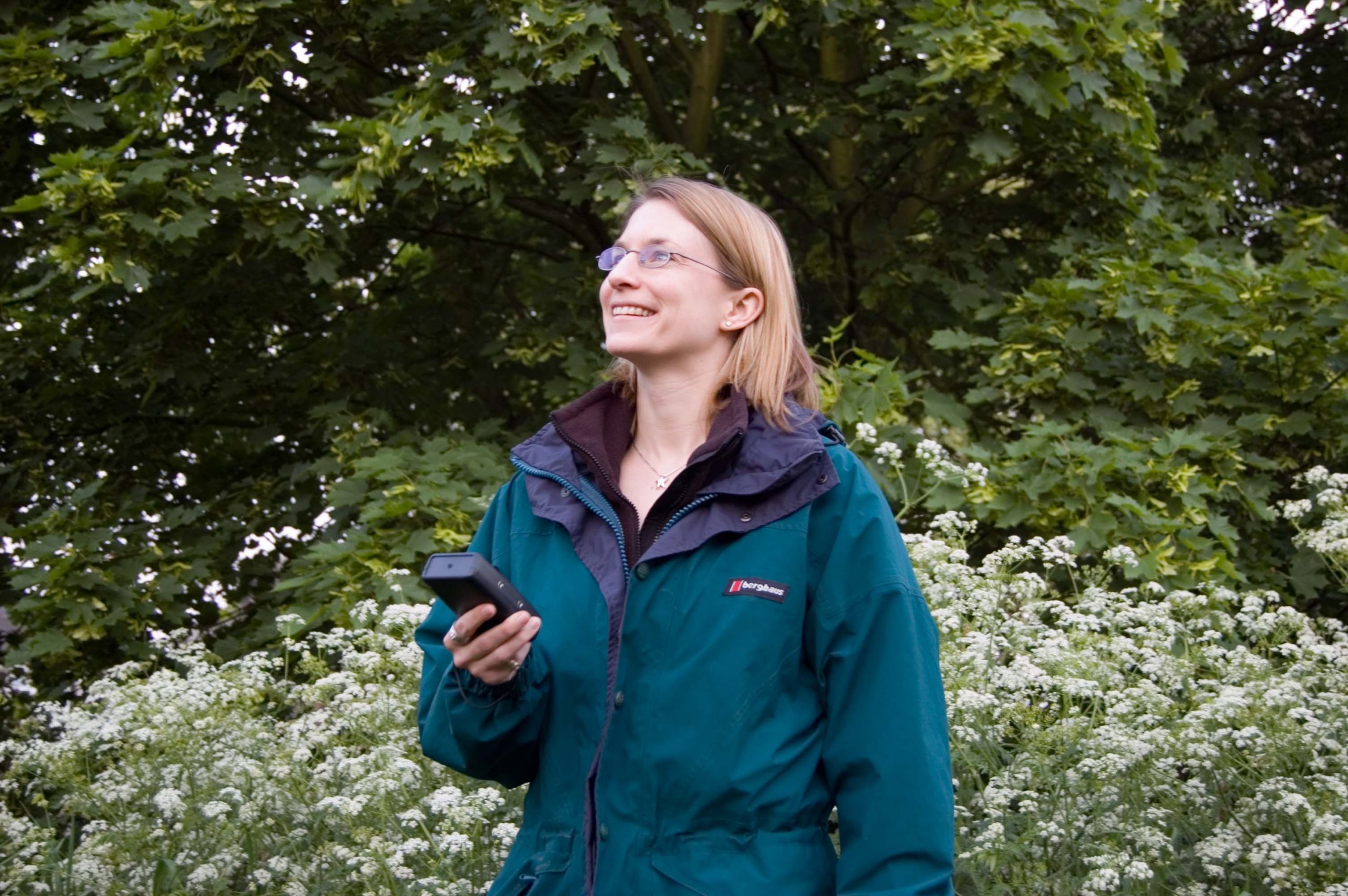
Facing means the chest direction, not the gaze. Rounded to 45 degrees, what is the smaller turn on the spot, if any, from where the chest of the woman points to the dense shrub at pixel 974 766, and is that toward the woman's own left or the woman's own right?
approximately 180°

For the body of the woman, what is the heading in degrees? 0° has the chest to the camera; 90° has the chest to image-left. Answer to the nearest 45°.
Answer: approximately 45°

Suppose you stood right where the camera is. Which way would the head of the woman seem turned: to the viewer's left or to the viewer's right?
to the viewer's left
